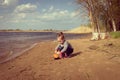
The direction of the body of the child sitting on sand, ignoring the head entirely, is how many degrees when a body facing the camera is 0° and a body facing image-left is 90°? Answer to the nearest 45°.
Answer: approximately 45°
